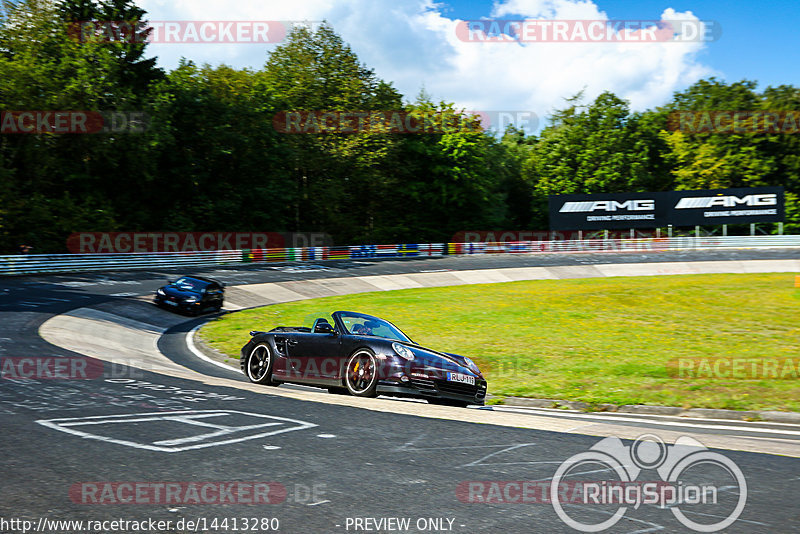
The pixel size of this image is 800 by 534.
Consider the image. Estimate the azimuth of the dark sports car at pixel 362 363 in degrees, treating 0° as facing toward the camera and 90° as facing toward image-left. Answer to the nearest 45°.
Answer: approximately 315°

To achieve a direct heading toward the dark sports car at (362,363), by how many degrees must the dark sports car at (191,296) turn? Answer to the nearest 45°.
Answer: approximately 45° to its left

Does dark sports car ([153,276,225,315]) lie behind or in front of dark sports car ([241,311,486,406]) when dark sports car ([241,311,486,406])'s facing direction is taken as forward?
behind
